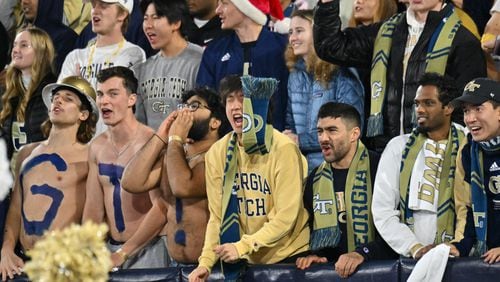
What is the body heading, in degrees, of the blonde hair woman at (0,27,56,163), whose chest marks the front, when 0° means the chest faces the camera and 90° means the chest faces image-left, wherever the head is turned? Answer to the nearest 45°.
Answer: approximately 45°

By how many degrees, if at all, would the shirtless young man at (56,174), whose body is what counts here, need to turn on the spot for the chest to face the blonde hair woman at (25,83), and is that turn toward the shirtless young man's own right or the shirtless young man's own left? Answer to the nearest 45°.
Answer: approximately 135° to the shirtless young man's own right

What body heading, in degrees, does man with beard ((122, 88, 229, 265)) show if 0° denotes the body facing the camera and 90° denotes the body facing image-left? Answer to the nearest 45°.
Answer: approximately 45°

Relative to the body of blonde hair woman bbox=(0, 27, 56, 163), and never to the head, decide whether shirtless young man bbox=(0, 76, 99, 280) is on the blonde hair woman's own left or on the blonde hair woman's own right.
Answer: on the blonde hair woman's own left

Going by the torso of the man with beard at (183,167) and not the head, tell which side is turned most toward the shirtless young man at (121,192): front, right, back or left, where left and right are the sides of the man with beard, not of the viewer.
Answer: right

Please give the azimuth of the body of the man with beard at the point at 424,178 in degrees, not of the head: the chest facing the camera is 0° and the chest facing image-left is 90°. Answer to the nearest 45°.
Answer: approximately 45°

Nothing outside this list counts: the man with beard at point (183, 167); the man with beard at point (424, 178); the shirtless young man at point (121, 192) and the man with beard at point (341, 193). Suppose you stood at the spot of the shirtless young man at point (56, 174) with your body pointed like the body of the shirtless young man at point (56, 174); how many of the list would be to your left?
4
